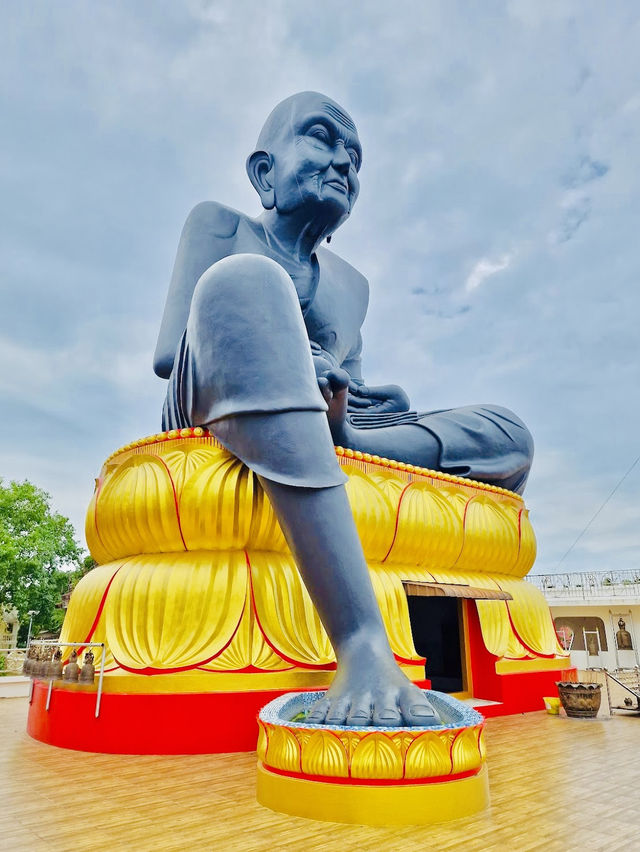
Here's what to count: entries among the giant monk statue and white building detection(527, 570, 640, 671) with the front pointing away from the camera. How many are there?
0

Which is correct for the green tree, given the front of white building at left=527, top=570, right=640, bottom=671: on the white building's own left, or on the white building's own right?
on the white building's own right

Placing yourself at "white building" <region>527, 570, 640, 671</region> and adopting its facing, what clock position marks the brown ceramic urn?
The brown ceramic urn is roughly at 12 o'clock from the white building.

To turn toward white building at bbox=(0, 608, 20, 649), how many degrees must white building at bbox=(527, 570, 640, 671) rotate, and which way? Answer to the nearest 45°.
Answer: approximately 90° to its right

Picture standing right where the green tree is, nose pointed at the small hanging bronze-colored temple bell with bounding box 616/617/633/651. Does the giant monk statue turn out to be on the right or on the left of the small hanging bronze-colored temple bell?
right

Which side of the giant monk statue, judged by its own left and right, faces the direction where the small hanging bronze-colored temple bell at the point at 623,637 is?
left

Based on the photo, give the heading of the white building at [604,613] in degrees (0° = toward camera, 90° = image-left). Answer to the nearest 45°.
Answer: approximately 0°

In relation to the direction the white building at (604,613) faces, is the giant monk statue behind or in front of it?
in front

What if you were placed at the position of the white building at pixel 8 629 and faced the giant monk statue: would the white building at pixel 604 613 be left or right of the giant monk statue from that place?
left

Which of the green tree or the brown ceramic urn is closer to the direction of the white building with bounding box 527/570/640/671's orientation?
the brown ceramic urn

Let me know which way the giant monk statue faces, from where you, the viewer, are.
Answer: facing the viewer and to the right of the viewer

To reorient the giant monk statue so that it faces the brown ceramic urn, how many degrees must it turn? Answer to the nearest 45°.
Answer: approximately 90° to its left
